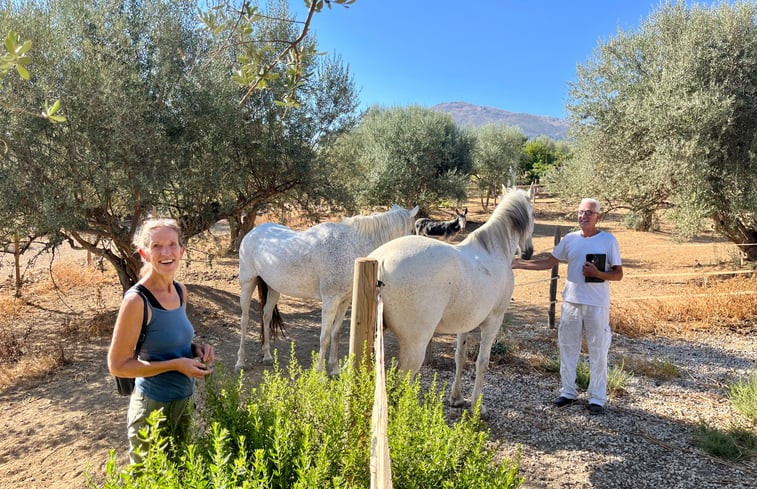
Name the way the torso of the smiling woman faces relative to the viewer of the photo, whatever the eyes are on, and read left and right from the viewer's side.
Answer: facing the viewer and to the right of the viewer

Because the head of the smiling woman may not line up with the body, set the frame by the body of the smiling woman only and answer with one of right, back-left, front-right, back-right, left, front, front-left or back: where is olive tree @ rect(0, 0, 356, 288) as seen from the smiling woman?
back-left

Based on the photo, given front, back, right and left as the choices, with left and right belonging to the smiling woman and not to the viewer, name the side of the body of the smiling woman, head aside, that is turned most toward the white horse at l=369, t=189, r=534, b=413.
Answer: left

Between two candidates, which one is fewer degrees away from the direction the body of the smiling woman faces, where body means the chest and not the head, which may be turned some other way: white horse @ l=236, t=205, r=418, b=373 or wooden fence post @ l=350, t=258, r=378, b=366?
the wooden fence post

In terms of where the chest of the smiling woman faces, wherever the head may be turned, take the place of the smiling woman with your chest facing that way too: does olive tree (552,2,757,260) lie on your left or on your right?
on your left

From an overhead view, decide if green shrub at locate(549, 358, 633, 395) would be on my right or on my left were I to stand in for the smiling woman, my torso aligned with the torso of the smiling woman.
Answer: on my left

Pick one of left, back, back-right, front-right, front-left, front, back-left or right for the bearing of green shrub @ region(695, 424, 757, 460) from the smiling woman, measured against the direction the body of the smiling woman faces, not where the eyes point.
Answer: front-left

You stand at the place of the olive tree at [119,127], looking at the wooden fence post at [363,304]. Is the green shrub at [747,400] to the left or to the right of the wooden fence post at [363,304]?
left

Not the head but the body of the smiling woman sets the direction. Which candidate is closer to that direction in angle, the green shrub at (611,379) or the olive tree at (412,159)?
the green shrub

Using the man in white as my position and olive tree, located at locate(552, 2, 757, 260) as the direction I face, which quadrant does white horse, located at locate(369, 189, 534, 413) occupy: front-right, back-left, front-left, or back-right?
back-left

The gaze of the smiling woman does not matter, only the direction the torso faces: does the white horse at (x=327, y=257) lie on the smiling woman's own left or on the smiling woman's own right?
on the smiling woman's own left

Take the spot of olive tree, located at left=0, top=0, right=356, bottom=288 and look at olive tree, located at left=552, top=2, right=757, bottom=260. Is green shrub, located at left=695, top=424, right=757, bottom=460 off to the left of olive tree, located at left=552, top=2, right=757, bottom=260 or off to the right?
right

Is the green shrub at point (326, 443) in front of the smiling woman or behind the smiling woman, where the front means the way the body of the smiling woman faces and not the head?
in front

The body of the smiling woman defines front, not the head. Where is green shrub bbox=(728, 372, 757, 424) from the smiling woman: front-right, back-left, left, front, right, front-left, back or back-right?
front-left

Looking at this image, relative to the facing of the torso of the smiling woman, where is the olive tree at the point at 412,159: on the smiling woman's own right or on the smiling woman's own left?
on the smiling woman's own left
